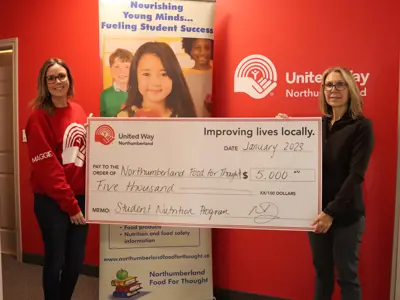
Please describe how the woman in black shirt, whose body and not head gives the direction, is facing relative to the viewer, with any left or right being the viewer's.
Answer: facing the viewer and to the left of the viewer

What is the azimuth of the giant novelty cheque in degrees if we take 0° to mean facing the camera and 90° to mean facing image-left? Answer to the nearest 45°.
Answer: approximately 0°

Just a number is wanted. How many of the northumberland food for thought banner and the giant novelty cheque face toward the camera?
2

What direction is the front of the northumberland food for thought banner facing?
toward the camera

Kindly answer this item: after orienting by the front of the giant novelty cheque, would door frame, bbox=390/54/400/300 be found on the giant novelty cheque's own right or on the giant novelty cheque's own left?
on the giant novelty cheque's own left

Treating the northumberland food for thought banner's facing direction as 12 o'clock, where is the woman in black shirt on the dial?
The woman in black shirt is roughly at 10 o'clock from the northumberland food for thought banner.
